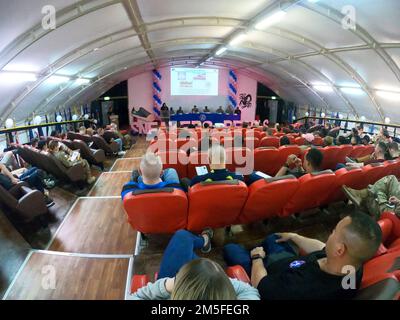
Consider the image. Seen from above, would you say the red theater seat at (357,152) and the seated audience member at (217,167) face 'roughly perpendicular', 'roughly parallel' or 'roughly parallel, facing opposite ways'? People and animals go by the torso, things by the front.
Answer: roughly parallel

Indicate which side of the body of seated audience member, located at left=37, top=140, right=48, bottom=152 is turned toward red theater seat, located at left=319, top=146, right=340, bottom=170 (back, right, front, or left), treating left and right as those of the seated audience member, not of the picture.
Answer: right

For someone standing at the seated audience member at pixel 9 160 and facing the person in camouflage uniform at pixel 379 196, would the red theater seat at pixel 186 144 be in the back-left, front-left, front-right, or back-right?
front-left

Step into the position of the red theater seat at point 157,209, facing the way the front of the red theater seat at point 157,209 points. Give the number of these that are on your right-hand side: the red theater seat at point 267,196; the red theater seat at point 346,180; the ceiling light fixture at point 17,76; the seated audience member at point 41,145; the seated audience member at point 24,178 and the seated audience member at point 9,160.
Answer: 2

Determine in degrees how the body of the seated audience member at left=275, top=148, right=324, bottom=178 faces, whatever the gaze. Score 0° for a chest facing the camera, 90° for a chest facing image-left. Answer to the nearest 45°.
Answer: approximately 135°

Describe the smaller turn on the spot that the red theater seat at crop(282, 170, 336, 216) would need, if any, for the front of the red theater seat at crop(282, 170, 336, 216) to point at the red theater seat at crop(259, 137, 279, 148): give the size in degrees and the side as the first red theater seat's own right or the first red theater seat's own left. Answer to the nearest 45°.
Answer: approximately 45° to the first red theater seat's own right

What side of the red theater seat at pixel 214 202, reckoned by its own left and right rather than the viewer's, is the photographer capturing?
back

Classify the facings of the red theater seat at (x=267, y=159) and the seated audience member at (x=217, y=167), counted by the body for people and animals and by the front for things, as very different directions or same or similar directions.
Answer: same or similar directions

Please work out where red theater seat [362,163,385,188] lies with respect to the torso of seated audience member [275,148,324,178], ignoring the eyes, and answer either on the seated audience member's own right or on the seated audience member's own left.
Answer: on the seated audience member's own right

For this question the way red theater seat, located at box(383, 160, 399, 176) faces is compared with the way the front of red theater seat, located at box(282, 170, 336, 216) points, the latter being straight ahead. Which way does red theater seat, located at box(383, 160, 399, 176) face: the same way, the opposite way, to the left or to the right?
the same way

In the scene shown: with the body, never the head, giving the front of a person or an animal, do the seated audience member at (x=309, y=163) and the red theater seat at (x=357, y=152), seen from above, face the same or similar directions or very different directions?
same or similar directions

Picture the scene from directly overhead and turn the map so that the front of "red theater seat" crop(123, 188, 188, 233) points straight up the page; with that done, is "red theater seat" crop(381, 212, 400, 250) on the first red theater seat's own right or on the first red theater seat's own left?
on the first red theater seat's own right

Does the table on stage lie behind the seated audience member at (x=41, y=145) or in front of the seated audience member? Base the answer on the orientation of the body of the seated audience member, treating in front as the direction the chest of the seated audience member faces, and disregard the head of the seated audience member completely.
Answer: in front

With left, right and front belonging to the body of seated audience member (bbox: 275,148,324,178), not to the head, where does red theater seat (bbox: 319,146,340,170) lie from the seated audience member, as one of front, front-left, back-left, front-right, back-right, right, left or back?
front-right

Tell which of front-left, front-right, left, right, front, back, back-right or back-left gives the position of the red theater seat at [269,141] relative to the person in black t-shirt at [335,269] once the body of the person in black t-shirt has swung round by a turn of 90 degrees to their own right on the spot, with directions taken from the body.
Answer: front-left

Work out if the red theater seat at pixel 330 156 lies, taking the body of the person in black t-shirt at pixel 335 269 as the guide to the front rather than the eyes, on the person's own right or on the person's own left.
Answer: on the person's own right

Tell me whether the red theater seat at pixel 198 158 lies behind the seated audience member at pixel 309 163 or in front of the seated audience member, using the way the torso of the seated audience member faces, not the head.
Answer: in front

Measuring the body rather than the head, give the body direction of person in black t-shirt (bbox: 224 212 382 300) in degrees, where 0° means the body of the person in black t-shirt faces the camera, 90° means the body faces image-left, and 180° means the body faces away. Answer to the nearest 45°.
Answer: approximately 135°

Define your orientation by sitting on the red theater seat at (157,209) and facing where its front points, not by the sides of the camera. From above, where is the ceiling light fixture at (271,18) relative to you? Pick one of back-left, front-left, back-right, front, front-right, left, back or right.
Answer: front-right

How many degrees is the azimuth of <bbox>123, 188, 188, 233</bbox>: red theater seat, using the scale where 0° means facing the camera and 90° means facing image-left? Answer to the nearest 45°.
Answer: approximately 180°

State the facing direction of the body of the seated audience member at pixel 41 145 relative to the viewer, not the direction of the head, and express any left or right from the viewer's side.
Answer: facing away from the viewer and to the right of the viewer

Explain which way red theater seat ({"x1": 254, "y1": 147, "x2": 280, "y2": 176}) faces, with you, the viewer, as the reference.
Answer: facing away from the viewer

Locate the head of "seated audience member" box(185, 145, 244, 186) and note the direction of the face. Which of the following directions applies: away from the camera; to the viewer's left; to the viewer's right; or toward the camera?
away from the camera
